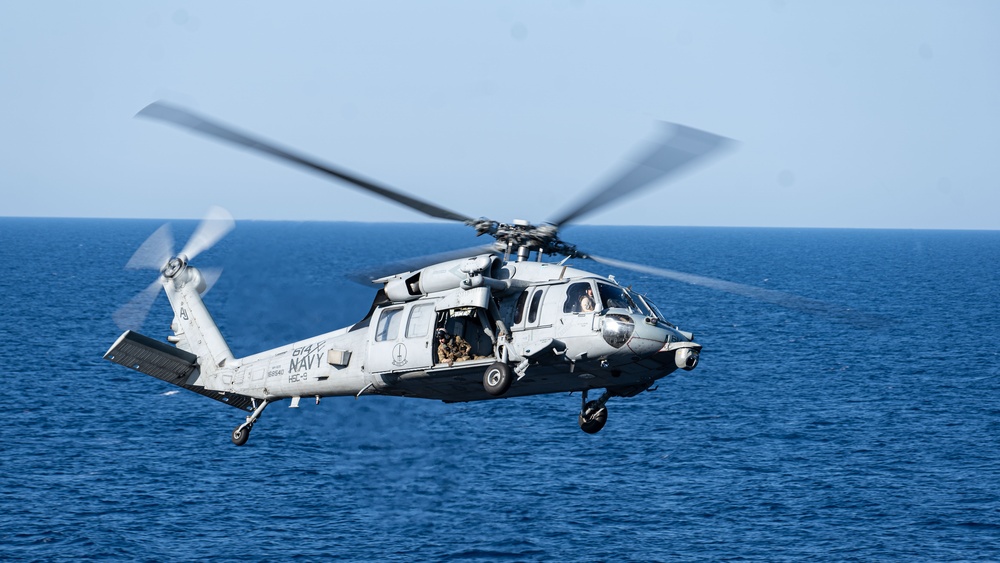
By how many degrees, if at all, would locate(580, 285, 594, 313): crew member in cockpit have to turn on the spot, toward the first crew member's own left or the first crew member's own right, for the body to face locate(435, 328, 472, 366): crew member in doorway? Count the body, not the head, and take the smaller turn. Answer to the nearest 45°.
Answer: approximately 135° to the first crew member's own right

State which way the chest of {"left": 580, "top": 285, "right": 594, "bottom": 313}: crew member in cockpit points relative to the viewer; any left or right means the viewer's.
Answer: facing the viewer and to the right of the viewer
